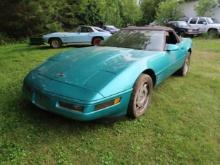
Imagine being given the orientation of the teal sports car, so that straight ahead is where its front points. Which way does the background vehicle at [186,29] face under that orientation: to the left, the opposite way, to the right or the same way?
to the left

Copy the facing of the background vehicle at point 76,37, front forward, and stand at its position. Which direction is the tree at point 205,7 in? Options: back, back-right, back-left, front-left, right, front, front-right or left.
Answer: back-right

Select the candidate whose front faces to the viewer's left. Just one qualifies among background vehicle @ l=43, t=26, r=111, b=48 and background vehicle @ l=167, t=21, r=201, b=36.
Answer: background vehicle @ l=43, t=26, r=111, b=48

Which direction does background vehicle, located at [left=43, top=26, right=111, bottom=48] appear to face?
to the viewer's left

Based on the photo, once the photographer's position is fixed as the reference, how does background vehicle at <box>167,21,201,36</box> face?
facing the viewer and to the right of the viewer

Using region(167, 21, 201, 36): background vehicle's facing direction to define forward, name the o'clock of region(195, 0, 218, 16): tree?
The tree is roughly at 8 o'clock from the background vehicle.

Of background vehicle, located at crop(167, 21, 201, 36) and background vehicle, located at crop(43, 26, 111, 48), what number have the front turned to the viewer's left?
1

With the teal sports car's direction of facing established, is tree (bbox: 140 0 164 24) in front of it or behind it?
behind

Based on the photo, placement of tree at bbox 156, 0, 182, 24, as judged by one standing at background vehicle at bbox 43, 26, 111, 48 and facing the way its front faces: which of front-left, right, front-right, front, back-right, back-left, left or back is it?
back-right

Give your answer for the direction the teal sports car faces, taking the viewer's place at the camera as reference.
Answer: facing the viewer and to the left of the viewer

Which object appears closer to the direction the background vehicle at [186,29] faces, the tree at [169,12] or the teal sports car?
the teal sports car

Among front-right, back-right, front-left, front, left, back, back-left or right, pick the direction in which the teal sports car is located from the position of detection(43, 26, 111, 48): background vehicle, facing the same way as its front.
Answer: left

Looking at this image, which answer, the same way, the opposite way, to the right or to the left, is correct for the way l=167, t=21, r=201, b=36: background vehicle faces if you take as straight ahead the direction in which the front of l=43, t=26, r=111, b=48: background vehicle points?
to the left
